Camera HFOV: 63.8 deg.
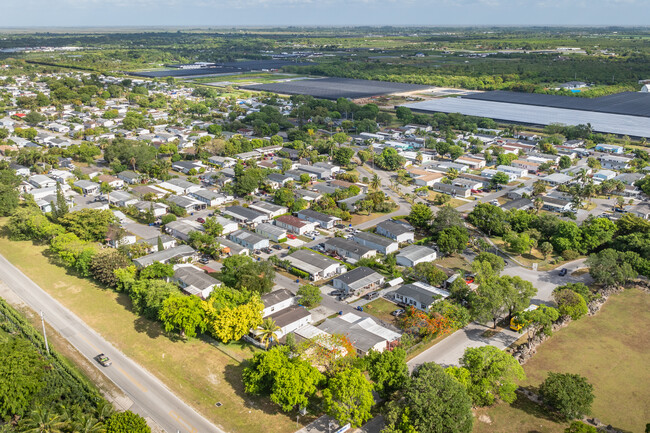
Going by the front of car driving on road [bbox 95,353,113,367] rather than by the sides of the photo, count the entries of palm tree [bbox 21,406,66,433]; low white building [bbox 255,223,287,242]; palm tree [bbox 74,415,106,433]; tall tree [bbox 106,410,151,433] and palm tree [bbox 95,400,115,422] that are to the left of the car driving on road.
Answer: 1

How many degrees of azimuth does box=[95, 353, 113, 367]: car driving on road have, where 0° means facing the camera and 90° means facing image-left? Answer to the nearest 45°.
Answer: approximately 315°

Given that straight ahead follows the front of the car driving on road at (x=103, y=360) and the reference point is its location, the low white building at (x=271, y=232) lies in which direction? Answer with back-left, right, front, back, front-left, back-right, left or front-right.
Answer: left

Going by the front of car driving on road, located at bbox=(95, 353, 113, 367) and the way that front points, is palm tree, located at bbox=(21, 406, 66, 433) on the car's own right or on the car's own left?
on the car's own right

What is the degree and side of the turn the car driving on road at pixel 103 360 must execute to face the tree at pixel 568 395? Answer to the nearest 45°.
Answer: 0° — it already faces it

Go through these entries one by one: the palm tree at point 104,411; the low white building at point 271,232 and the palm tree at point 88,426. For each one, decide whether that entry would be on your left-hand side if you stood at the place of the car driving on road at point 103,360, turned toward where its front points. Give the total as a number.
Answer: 1

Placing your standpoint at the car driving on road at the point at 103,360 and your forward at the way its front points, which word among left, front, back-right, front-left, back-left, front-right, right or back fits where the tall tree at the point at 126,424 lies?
front-right

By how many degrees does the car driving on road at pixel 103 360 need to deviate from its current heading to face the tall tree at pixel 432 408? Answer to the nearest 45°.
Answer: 0° — it already faces it

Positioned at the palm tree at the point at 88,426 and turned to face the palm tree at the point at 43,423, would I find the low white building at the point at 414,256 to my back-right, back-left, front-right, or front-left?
back-right

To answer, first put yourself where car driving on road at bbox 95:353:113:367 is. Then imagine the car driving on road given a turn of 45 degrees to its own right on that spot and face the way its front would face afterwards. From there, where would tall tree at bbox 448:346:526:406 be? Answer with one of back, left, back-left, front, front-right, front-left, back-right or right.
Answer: front-left
